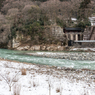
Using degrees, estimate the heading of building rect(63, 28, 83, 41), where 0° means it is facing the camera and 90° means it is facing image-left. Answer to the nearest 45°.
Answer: approximately 0°

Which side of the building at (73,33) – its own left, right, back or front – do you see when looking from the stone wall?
right
